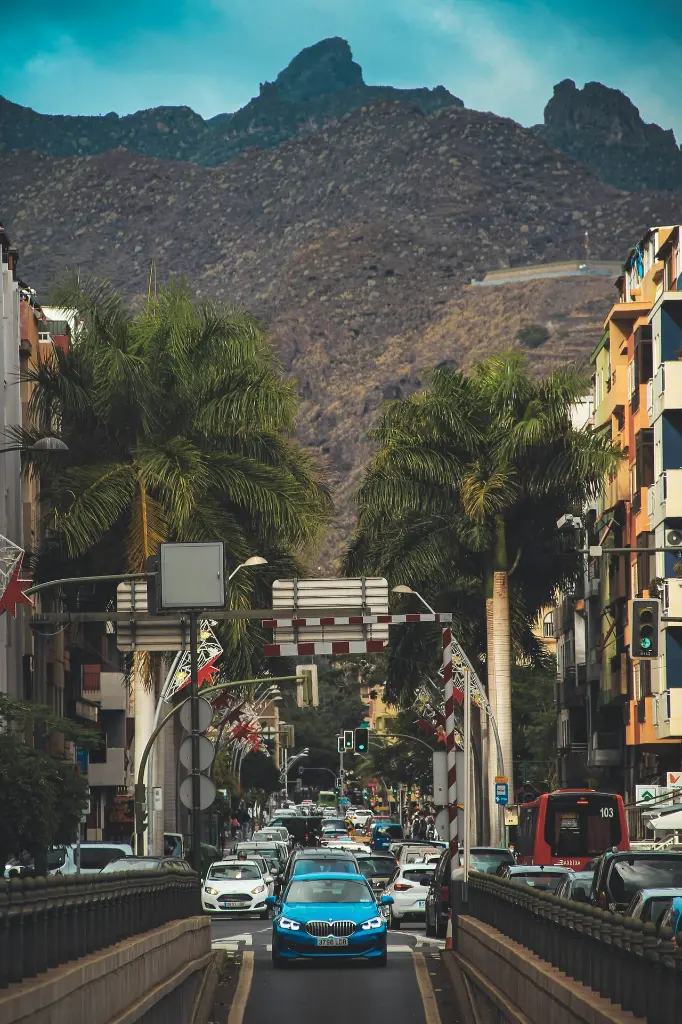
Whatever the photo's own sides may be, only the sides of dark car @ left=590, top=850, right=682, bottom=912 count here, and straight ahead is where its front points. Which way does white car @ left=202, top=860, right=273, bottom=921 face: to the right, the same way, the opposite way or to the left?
the opposite way

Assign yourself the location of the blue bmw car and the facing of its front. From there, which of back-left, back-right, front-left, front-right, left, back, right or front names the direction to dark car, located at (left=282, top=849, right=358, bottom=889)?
back

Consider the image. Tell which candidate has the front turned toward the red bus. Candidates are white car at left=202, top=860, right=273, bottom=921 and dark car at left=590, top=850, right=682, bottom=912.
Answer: the dark car

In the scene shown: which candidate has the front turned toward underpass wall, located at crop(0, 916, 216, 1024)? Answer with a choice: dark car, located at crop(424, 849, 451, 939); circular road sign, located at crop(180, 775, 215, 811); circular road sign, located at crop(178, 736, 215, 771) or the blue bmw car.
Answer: the blue bmw car

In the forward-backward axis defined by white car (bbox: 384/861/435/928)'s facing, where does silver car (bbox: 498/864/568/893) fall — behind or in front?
behind

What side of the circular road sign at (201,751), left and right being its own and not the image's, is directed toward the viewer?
back

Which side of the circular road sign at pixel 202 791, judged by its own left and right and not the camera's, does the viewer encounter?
back

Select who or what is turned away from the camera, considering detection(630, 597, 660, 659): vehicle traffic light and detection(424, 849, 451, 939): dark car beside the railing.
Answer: the dark car
